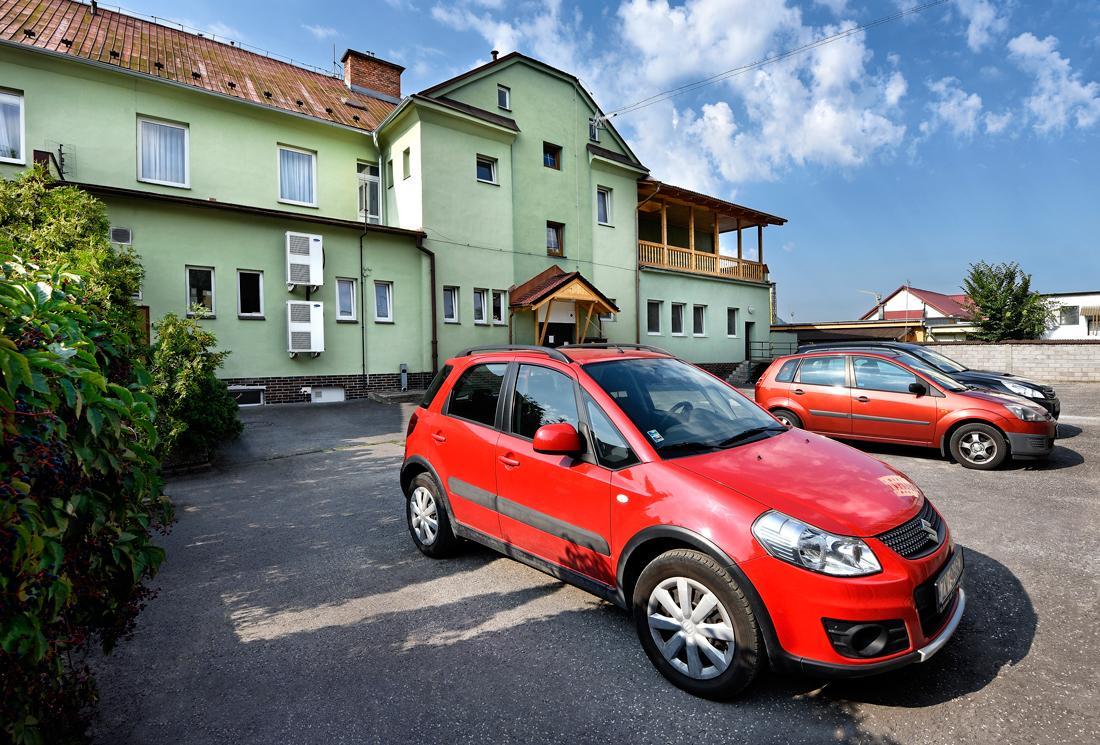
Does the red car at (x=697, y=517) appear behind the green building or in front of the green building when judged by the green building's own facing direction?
in front

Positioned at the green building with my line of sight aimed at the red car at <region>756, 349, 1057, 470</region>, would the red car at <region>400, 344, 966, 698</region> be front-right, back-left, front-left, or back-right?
front-right

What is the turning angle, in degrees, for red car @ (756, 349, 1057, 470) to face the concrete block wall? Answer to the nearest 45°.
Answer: approximately 90° to its left

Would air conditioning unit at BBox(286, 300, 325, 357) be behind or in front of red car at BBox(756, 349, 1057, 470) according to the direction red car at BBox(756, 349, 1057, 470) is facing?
behind

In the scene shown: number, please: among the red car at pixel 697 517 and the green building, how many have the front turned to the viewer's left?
0

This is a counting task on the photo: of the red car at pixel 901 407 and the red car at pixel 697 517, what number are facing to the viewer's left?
0

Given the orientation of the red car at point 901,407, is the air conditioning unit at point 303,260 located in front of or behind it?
behind

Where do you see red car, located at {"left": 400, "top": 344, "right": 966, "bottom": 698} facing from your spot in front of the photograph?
facing the viewer and to the right of the viewer

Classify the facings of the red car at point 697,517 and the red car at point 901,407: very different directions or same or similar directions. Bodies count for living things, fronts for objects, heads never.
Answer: same or similar directions

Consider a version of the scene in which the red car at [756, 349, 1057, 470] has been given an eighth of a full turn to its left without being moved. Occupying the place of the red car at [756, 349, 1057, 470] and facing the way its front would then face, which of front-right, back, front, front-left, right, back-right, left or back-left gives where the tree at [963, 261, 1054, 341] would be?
front-left

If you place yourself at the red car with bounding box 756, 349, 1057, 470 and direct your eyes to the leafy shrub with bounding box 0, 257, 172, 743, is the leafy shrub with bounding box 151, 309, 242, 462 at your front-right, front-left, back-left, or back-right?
front-right

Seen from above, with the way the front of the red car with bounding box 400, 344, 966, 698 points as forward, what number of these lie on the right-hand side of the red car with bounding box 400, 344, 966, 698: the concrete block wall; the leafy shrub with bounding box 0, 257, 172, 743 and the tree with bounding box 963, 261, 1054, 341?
1

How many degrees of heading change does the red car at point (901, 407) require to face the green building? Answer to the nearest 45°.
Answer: approximately 180°

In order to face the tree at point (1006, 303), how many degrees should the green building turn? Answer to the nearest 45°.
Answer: approximately 45° to its left

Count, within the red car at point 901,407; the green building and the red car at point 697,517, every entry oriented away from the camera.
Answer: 0

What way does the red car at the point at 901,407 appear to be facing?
to the viewer's right

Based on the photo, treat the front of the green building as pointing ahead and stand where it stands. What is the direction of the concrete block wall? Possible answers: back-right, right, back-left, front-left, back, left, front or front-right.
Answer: front-left

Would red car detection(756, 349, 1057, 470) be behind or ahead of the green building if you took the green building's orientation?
ahead
